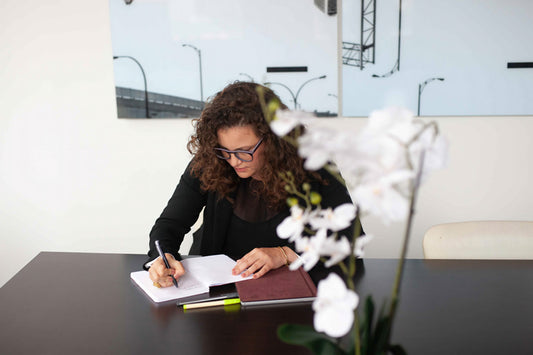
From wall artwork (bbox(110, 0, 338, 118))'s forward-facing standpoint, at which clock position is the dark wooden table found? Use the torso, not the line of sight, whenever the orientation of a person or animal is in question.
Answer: The dark wooden table is roughly at 12 o'clock from the wall artwork.

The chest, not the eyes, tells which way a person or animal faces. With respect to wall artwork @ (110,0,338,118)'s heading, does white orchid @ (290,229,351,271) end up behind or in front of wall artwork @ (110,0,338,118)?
in front

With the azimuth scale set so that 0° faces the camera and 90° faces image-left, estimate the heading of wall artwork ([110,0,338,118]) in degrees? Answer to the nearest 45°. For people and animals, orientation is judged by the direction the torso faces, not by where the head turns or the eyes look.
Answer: approximately 0°

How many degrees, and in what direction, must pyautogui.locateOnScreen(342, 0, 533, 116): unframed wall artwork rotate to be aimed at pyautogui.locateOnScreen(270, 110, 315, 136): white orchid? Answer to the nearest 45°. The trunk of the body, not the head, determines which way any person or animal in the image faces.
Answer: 0° — it already faces it

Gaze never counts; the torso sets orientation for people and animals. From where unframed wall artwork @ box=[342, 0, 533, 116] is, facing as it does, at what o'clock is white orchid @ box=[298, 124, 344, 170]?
The white orchid is roughly at 12 o'clock from the unframed wall artwork.

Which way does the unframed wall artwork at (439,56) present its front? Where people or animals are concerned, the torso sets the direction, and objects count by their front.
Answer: toward the camera

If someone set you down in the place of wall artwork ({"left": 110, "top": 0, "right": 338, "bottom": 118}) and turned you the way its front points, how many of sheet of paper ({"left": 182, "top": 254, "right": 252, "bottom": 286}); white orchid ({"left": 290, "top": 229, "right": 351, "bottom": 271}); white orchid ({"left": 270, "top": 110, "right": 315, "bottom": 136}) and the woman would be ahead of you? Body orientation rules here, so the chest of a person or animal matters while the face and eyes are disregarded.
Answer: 4

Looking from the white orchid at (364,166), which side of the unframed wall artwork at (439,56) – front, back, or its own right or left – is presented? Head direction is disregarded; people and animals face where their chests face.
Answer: front

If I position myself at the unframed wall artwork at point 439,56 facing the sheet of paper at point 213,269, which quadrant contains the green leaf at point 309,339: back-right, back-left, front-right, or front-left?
front-left

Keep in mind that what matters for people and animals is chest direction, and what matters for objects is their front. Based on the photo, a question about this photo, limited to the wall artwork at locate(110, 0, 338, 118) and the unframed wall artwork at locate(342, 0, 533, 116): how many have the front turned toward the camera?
2

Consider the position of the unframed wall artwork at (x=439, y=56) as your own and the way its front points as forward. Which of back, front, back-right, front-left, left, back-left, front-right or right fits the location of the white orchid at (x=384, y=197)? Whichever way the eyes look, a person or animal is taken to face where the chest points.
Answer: front

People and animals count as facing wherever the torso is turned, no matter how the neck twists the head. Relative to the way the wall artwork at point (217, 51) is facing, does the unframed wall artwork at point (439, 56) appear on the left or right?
on its left

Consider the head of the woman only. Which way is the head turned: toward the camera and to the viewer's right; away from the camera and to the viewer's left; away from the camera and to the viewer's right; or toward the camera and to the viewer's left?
toward the camera and to the viewer's left

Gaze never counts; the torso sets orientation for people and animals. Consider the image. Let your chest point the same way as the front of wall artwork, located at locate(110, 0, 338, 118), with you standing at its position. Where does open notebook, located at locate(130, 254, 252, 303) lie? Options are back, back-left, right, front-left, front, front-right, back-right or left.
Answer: front

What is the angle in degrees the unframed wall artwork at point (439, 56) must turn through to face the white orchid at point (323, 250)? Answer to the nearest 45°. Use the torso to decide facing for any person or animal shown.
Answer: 0° — it already faces it

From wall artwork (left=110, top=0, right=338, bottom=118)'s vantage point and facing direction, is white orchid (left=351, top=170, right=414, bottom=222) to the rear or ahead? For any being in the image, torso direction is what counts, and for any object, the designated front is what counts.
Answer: ahead

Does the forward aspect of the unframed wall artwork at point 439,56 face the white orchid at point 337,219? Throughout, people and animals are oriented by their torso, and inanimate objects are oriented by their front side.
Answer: yes
